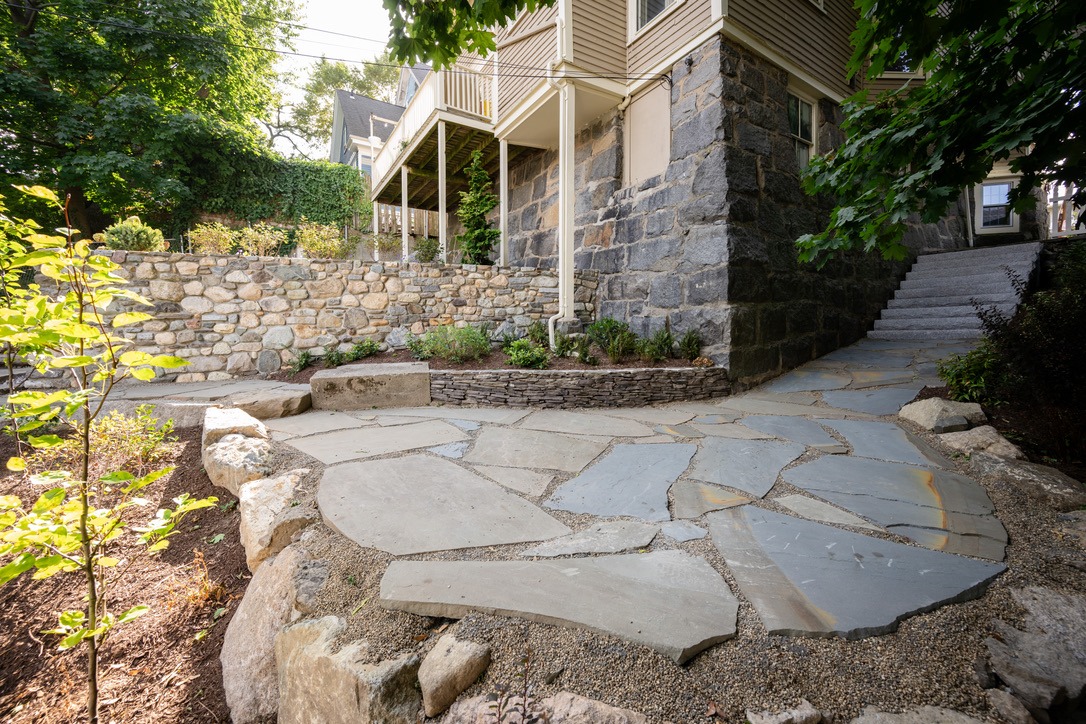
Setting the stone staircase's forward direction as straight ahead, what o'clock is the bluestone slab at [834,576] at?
The bluestone slab is roughly at 12 o'clock from the stone staircase.

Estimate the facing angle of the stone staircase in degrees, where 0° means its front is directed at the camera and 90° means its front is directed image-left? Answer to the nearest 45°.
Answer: approximately 0°

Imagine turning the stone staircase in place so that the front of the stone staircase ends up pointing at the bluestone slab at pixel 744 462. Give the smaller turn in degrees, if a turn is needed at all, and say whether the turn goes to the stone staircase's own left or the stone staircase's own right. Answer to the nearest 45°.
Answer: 0° — it already faces it

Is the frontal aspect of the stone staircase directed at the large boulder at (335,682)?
yes

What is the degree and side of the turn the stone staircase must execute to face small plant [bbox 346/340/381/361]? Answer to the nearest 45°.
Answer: approximately 45° to its right

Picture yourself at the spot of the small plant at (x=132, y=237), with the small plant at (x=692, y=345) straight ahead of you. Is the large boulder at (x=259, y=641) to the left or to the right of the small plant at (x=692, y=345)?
right

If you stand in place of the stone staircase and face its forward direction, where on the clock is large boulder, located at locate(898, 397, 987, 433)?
The large boulder is roughly at 12 o'clock from the stone staircase.

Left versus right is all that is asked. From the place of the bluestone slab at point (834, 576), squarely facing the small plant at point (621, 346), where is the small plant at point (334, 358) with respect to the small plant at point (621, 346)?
left
